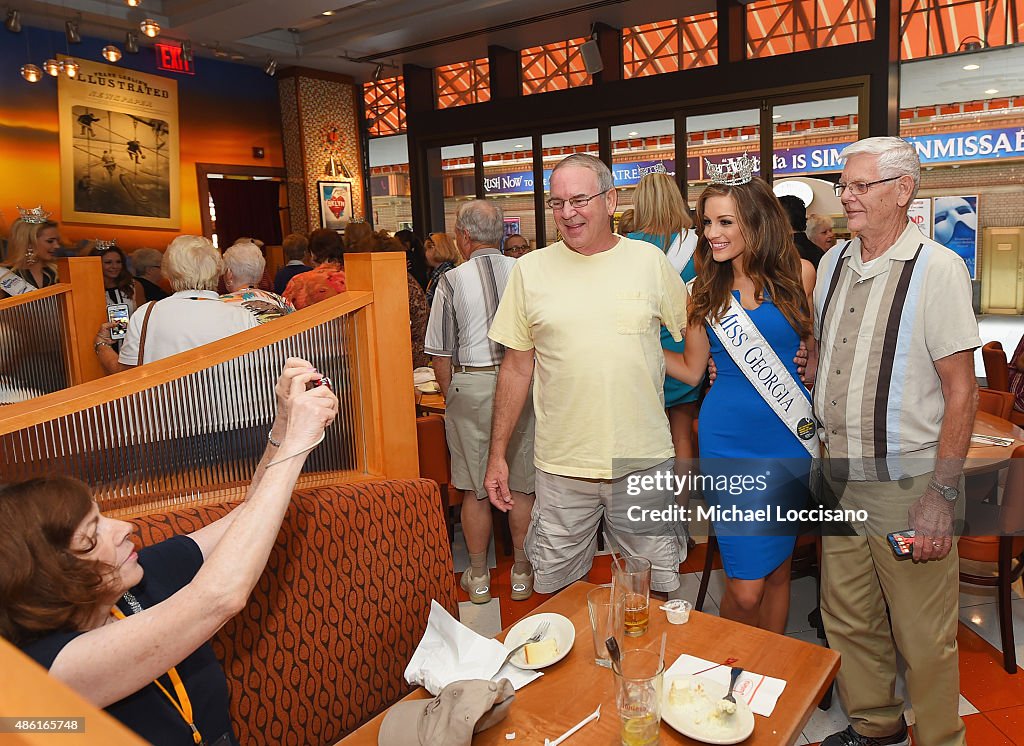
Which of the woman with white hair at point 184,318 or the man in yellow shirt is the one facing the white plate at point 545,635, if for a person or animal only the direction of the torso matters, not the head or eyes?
the man in yellow shirt

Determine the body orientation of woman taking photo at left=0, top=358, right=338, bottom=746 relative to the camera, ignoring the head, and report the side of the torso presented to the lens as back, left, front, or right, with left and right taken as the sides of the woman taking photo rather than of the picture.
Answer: right

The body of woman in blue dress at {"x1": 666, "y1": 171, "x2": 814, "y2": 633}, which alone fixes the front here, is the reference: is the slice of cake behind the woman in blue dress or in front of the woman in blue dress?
in front

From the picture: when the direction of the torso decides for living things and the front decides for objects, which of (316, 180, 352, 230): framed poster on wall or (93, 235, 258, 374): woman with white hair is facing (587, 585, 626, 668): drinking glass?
the framed poster on wall

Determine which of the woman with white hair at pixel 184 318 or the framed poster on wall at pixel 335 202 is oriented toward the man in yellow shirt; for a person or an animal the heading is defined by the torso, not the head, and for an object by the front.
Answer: the framed poster on wall

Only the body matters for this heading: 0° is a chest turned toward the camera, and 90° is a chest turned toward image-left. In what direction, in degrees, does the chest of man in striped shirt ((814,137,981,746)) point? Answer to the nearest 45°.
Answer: approximately 45°

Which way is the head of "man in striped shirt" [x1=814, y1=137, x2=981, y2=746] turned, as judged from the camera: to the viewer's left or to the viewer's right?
to the viewer's left

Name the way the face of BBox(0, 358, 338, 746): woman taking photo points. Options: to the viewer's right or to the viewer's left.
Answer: to the viewer's right

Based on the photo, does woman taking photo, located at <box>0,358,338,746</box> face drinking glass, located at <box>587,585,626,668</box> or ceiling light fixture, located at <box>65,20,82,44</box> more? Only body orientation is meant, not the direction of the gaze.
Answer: the drinking glass

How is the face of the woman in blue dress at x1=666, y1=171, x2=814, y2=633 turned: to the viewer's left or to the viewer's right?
to the viewer's left

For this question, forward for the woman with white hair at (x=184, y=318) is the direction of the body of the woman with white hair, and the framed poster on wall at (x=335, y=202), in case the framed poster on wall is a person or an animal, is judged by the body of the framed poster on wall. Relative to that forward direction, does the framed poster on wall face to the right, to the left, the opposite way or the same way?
the opposite way

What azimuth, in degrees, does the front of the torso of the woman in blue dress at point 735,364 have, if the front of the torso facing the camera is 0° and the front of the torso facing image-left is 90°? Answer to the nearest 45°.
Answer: approximately 45°

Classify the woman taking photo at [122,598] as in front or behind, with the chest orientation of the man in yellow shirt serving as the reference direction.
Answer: in front
